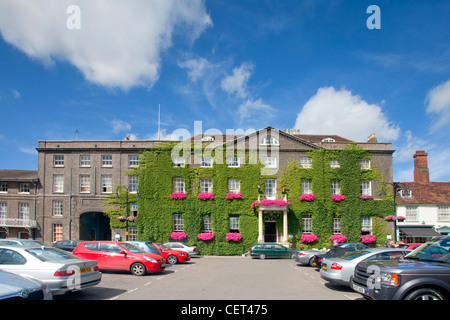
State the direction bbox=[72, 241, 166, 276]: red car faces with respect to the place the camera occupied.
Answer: facing the viewer and to the right of the viewer

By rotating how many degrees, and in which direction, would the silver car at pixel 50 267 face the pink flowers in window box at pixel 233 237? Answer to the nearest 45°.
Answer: approximately 90° to its right

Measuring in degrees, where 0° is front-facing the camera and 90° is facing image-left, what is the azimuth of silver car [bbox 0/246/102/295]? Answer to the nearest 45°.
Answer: approximately 135°
